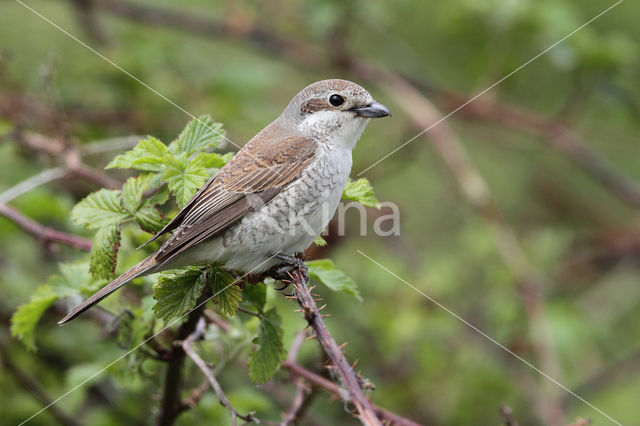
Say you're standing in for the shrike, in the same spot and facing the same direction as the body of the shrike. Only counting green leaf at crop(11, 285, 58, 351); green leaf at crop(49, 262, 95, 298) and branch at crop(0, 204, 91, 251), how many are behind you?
3

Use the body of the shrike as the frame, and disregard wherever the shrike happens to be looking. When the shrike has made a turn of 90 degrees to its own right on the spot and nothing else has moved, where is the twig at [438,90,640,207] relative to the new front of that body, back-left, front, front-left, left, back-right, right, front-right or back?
back-left

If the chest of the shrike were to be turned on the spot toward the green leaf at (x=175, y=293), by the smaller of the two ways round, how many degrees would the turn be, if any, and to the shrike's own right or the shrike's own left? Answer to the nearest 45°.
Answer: approximately 135° to the shrike's own right

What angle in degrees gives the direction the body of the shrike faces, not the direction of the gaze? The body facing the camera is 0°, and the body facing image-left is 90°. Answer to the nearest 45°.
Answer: approximately 270°

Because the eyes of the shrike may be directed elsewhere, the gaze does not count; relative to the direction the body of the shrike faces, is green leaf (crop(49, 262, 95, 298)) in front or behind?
behind
